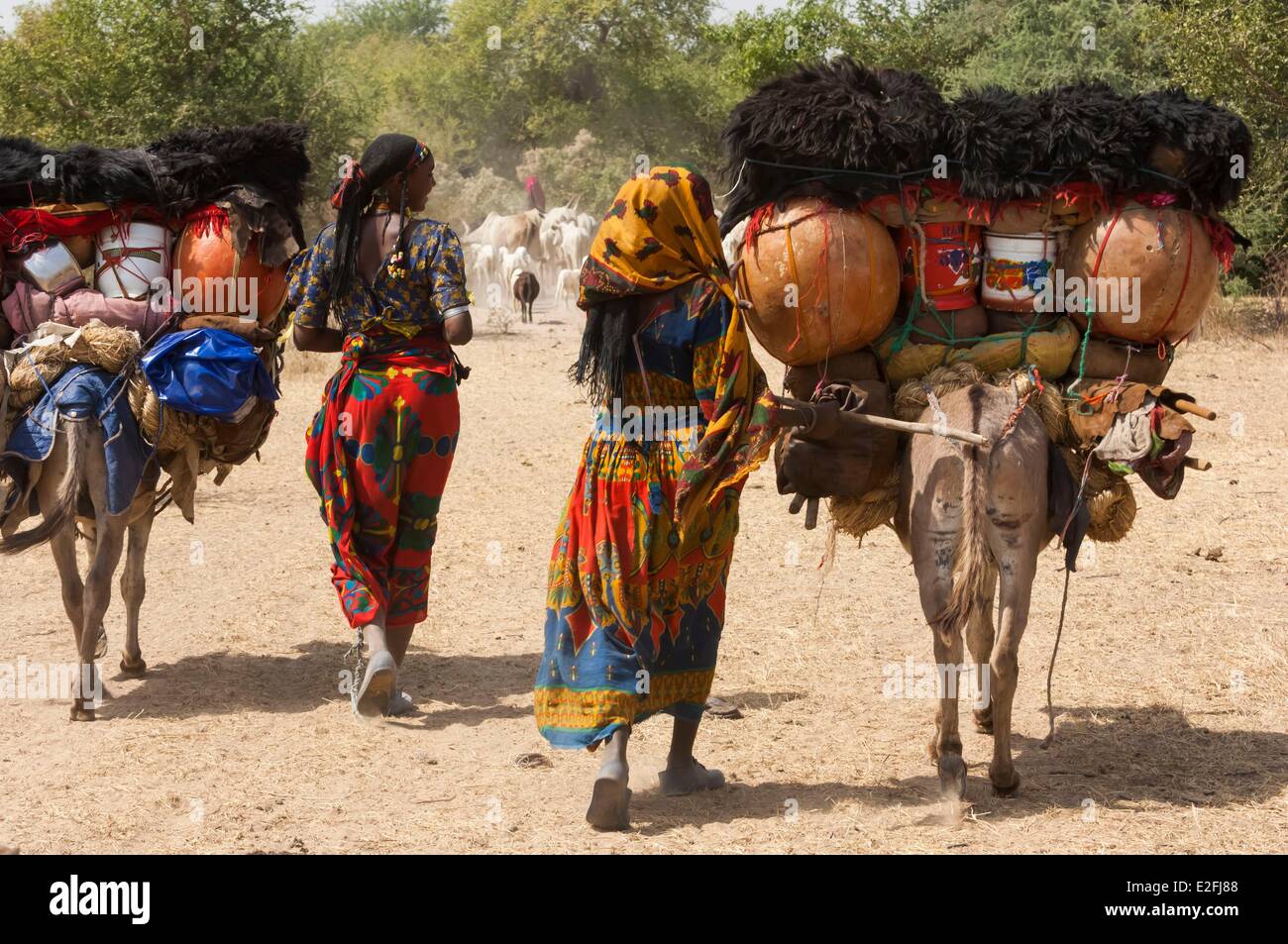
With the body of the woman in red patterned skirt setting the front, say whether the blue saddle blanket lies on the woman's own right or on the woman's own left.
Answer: on the woman's own left

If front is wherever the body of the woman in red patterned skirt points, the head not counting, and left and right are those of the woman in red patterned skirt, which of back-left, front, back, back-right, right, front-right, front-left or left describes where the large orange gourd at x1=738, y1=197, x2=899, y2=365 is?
back-right

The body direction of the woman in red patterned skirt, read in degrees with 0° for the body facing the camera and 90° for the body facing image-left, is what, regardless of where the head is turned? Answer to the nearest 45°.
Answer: approximately 180°

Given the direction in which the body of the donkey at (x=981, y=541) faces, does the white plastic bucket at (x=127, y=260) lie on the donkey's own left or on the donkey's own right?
on the donkey's own left

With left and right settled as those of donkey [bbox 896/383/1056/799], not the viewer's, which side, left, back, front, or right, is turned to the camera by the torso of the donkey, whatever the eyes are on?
back

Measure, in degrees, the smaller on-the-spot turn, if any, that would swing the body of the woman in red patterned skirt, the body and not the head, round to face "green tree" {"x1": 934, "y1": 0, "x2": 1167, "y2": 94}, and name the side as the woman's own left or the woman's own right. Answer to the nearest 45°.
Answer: approximately 45° to the woman's own right
